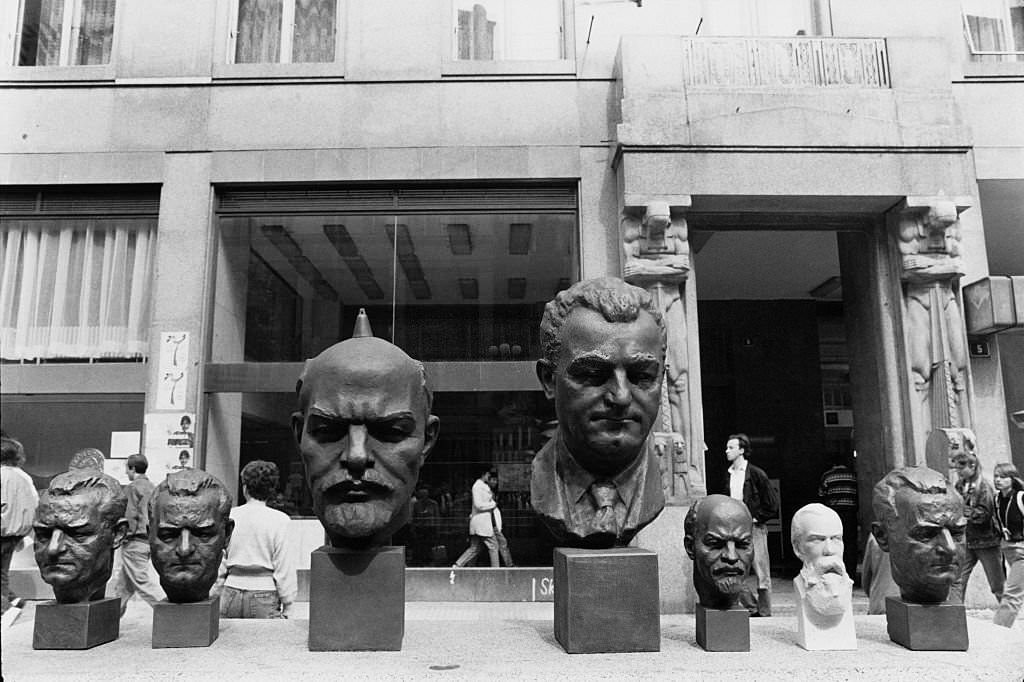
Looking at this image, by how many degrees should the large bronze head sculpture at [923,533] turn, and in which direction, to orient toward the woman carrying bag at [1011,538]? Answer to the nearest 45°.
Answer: approximately 135° to its left

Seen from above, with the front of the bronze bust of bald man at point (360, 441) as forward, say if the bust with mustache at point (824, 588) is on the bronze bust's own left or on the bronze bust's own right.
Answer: on the bronze bust's own left

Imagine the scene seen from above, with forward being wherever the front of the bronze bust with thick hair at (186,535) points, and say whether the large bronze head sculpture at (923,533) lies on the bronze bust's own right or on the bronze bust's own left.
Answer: on the bronze bust's own left

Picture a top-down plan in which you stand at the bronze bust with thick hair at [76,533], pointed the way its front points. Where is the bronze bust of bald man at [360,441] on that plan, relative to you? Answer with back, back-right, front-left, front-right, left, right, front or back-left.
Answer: left

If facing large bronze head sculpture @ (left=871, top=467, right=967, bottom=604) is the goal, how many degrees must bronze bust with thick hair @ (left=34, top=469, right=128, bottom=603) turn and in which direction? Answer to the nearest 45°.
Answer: approximately 90° to its left

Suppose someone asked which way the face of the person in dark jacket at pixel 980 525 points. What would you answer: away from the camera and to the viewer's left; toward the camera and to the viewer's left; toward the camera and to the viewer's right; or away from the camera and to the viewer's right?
toward the camera and to the viewer's left

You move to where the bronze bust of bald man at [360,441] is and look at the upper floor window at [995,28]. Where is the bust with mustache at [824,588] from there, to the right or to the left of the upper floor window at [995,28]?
right

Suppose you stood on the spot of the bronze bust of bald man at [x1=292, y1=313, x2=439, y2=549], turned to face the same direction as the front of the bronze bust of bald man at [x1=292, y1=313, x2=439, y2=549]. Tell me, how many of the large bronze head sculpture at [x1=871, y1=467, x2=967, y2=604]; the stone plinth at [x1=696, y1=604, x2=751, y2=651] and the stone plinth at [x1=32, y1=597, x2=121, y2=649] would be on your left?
2

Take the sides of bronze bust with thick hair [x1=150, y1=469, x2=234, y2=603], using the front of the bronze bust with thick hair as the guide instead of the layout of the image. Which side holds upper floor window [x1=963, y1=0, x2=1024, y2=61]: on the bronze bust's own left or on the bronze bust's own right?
on the bronze bust's own left

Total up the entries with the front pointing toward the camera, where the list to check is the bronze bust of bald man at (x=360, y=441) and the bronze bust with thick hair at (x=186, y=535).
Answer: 2

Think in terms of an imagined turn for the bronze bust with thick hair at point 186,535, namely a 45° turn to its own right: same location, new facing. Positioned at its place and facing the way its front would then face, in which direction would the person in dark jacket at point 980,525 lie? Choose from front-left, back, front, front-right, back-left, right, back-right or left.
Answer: back-left

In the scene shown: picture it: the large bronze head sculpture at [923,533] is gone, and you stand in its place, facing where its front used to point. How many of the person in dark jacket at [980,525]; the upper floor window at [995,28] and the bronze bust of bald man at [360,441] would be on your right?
1

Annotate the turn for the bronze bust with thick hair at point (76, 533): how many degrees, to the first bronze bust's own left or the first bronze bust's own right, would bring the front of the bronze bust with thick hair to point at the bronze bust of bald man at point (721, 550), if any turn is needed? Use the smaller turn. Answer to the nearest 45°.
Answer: approximately 90° to the first bronze bust's own left

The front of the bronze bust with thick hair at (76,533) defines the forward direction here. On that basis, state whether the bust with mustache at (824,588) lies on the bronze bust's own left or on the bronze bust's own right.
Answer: on the bronze bust's own left

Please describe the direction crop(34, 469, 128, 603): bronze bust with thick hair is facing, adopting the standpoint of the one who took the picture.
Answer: facing the viewer and to the left of the viewer
